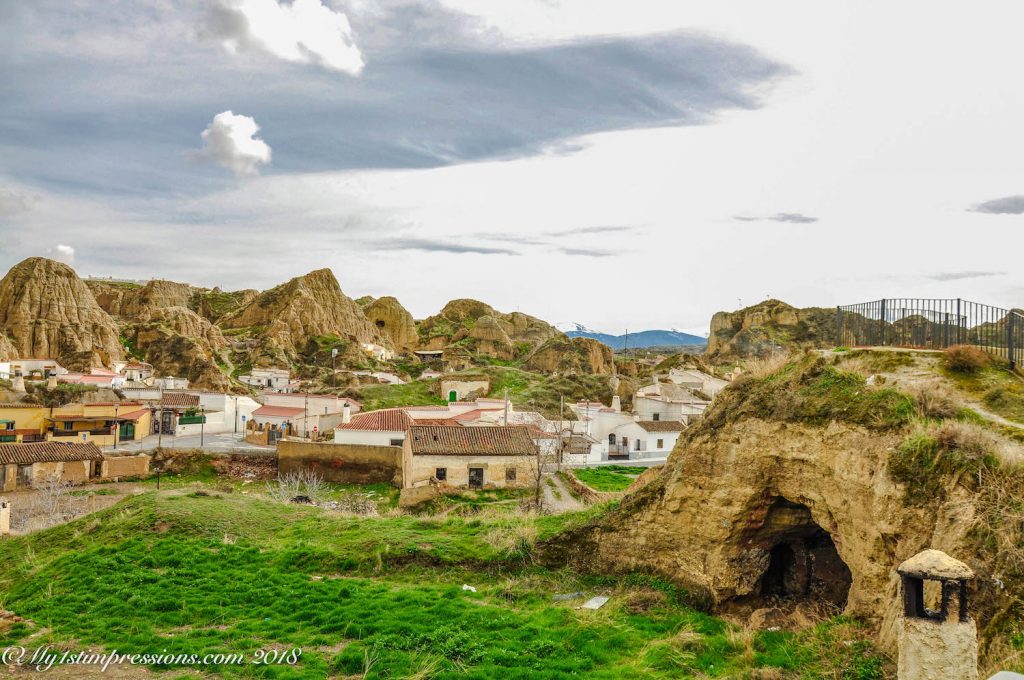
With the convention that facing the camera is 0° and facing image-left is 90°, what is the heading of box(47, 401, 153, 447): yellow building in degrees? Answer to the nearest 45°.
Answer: approximately 0°

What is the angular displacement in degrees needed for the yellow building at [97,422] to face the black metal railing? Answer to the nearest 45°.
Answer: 0° — it already faces it

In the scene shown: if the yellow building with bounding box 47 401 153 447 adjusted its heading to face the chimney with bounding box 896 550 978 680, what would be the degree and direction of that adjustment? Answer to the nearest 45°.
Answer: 0° — it already faces it

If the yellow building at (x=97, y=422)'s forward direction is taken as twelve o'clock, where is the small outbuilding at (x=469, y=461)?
The small outbuilding is roughly at 11 o'clock from the yellow building.

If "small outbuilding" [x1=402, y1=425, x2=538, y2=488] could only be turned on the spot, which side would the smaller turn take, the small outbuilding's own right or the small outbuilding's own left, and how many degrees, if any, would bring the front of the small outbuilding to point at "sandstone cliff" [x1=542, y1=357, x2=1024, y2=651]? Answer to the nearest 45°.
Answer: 0° — it already faces it

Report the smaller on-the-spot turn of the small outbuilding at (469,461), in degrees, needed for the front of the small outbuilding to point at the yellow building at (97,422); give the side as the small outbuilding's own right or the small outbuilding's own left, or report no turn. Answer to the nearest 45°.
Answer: approximately 135° to the small outbuilding's own right

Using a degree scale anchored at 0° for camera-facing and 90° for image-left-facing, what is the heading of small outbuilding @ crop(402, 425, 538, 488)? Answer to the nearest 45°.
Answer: approximately 0°

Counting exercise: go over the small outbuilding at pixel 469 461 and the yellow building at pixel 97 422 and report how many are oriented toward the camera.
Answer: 2

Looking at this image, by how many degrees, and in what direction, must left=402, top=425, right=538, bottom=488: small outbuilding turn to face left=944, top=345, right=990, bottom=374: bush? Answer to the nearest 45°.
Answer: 0° — it already faces it

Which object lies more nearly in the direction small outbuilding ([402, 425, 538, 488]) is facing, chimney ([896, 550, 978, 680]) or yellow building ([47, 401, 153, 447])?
the chimney
